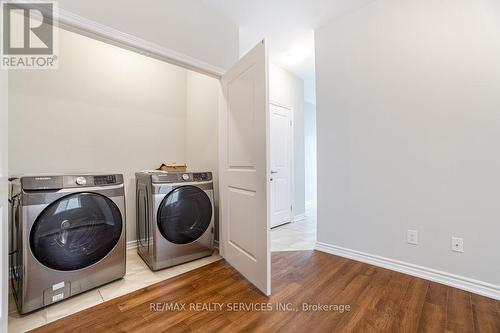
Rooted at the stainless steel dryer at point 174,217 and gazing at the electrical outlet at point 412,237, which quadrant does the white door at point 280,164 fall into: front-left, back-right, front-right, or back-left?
front-left

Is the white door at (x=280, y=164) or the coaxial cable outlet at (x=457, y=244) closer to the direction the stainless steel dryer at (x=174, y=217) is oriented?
the coaxial cable outlet

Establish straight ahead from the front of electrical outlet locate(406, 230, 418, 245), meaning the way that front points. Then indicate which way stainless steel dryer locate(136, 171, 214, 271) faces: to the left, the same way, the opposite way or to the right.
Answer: to the left

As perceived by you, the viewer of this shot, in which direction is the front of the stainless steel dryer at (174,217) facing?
facing the viewer and to the right of the viewer

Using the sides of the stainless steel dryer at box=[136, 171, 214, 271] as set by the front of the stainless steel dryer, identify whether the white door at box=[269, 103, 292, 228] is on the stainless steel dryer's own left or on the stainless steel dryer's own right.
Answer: on the stainless steel dryer's own left

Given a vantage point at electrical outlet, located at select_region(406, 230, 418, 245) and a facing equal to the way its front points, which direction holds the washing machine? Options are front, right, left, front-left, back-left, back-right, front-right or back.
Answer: front-right

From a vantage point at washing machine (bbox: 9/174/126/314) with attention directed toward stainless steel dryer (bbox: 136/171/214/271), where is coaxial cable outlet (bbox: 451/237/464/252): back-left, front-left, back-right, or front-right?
front-right

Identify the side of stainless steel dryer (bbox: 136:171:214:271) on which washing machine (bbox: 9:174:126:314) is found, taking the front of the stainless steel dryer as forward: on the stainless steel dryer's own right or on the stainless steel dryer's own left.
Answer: on the stainless steel dryer's own right

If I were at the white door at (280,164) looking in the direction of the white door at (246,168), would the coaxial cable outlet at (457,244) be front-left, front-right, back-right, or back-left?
front-left
